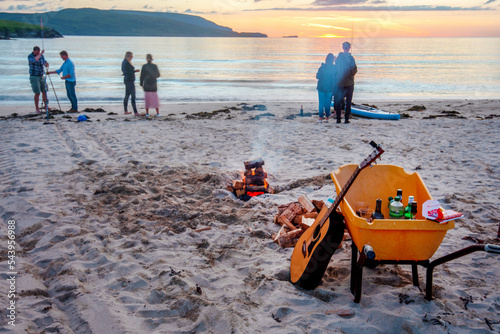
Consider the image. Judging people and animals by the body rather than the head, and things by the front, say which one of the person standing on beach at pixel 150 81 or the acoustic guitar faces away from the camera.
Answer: the person standing on beach

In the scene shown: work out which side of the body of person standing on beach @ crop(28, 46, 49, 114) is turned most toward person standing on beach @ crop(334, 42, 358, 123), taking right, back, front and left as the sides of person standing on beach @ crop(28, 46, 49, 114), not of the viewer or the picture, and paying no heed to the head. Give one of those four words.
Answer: front

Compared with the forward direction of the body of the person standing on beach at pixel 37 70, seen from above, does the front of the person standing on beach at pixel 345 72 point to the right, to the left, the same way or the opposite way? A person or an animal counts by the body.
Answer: to the left

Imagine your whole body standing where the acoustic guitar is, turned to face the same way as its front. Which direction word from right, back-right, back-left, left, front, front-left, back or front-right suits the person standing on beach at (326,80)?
back-right

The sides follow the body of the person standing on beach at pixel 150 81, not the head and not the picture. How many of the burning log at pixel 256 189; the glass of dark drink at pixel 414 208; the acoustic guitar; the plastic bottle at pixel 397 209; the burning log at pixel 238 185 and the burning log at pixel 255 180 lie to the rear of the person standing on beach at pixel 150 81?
6

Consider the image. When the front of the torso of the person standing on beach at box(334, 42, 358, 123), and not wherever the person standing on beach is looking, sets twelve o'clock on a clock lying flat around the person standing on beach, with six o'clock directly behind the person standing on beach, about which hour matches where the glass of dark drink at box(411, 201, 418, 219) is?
The glass of dark drink is roughly at 6 o'clock from the person standing on beach.

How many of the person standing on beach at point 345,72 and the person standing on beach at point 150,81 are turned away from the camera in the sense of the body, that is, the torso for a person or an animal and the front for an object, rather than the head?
2

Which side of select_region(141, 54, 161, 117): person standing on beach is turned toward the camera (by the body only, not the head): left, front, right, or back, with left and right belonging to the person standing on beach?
back

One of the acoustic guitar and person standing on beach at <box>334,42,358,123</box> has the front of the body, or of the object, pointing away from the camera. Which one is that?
the person standing on beach

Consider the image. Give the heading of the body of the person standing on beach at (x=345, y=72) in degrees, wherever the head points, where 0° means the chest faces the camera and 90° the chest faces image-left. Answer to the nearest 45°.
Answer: approximately 180°

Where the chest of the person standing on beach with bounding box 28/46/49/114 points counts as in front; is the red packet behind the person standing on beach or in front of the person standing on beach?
in front

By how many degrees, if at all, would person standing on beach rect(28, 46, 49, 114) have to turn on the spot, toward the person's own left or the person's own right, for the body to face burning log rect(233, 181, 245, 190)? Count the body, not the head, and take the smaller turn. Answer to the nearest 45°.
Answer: approximately 45° to the person's own right

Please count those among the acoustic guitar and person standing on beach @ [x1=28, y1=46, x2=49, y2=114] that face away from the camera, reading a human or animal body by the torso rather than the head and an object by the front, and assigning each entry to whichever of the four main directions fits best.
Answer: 0

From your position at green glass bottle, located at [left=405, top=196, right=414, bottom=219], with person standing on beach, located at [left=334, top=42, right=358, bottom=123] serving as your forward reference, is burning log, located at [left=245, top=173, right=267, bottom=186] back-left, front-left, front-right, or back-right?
front-left

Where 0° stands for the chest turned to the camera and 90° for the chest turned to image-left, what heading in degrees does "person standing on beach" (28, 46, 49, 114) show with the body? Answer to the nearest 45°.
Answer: approximately 315°

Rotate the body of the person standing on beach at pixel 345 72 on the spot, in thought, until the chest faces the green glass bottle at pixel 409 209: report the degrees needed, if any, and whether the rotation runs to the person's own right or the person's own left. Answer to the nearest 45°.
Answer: approximately 180°

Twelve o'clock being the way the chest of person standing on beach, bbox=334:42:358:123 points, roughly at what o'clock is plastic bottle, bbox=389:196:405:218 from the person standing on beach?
The plastic bottle is roughly at 6 o'clock from the person standing on beach.
